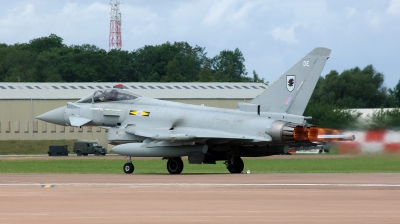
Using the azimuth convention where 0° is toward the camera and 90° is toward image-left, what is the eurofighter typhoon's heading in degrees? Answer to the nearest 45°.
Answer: approximately 135°

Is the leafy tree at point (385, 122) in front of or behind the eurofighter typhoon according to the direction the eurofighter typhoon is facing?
behind
